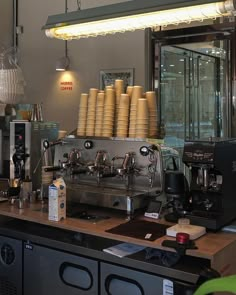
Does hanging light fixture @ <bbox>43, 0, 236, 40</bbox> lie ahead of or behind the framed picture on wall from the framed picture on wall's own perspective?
ahead

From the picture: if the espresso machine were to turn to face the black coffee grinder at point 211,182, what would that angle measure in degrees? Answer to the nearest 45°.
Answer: approximately 90° to its left

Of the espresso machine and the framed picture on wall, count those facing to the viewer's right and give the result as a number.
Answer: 0

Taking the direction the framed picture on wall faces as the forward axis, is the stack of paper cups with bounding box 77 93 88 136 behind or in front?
in front

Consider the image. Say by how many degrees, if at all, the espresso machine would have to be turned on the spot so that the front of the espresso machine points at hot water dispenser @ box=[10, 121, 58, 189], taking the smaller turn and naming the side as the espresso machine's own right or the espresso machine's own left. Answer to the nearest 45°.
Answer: approximately 90° to the espresso machine's own right

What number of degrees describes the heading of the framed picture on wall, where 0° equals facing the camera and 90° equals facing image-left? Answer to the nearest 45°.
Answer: approximately 0°

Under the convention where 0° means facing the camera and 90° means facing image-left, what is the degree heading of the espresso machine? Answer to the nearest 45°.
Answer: approximately 45°

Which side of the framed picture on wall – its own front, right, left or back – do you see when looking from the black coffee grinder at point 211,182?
front

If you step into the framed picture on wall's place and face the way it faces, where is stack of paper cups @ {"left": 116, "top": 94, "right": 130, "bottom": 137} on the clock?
The stack of paper cups is roughly at 12 o'clock from the framed picture on wall.

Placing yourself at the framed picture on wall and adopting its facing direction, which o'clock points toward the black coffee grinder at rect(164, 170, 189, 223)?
The black coffee grinder is roughly at 12 o'clock from the framed picture on wall.
